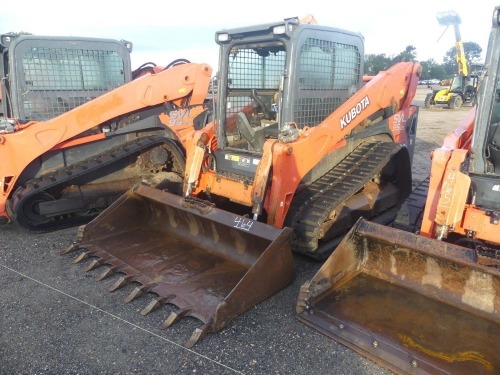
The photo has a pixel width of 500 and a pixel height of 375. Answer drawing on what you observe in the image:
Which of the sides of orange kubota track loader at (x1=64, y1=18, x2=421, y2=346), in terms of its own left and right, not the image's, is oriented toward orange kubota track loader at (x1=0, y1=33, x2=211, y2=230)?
right

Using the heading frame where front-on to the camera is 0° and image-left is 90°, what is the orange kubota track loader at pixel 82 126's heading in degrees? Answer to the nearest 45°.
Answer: approximately 90°

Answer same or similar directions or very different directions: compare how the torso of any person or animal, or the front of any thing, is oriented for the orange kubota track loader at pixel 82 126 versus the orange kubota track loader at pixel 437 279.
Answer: same or similar directions

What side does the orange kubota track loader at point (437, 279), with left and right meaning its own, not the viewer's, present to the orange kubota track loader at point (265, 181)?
right

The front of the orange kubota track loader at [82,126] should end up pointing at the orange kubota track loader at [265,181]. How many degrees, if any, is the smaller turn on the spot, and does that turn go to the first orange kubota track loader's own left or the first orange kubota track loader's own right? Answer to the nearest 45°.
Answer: approximately 135° to the first orange kubota track loader's own left

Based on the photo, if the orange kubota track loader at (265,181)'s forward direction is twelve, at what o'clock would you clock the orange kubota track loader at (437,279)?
the orange kubota track loader at (437,279) is roughly at 9 o'clock from the orange kubota track loader at (265,181).

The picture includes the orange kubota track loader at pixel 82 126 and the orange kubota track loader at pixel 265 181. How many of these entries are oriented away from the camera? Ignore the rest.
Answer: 0

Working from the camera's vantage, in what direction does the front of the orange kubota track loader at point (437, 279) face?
facing the viewer and to the left of the viewer

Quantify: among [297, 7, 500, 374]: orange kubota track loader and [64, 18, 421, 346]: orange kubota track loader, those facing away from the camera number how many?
0

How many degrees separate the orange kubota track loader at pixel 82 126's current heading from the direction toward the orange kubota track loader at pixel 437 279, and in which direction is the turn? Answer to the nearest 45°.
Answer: approximately 135° to its left
